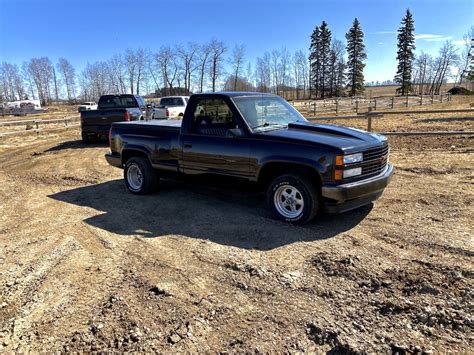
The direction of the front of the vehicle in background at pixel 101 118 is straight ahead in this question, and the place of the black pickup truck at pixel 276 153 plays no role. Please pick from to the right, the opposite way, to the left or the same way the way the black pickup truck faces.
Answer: to the right

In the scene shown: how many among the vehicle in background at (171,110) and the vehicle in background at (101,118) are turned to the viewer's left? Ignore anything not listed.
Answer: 0

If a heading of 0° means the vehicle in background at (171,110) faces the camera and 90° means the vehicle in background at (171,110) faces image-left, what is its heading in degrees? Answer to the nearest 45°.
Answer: approximately 225°

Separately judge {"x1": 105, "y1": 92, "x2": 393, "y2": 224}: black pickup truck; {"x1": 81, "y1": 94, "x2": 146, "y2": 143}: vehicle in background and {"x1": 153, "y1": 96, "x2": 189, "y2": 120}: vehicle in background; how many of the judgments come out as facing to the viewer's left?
0

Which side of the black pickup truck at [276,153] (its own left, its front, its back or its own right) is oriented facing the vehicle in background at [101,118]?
back

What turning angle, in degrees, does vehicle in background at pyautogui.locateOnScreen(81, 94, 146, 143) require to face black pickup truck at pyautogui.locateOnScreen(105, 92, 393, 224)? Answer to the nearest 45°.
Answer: approximately 135° to its right

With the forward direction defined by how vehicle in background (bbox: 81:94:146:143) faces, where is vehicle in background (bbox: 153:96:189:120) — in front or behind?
in front

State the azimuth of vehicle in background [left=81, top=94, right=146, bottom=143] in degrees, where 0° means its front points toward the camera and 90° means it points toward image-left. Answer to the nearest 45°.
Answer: approximately 225°

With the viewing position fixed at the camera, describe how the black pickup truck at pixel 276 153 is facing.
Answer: facing the viewer and to the right of the viewer

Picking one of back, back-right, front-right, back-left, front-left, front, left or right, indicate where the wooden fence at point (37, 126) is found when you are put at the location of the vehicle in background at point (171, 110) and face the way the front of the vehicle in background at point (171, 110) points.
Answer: left

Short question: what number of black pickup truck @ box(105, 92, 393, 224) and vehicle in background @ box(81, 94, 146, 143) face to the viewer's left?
0
